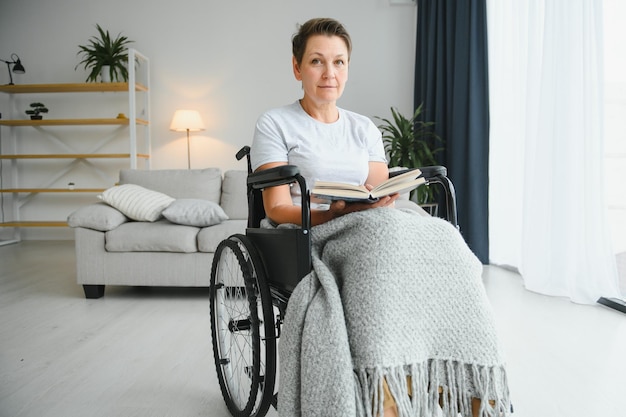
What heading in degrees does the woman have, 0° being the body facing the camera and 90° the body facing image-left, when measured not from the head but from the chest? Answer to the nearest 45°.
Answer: approximately 315°

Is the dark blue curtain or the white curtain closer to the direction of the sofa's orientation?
the white curtain

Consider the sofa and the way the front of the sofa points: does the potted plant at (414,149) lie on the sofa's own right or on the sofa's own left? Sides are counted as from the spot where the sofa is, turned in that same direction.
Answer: on the sofa's own left

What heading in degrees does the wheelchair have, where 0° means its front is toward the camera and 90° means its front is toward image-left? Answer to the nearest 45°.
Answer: approximately 315°

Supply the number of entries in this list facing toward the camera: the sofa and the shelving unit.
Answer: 2

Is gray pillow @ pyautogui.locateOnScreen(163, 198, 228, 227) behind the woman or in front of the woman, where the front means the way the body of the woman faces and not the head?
behind

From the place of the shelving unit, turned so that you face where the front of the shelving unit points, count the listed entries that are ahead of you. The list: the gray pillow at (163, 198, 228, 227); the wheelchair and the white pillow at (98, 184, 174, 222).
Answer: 3

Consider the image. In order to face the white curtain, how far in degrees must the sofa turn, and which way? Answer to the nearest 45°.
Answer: approximately 90° to its left
